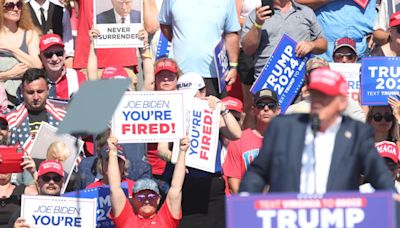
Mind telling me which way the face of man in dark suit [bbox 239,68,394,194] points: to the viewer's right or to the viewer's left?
to the viewer's left

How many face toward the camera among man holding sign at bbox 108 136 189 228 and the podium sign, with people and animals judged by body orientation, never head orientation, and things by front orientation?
2

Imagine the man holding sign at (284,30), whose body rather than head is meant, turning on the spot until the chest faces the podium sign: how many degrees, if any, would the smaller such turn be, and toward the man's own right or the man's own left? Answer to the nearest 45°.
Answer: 0° — they already face it

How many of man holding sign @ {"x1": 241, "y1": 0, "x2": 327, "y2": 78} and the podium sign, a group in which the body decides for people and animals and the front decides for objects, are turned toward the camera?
2

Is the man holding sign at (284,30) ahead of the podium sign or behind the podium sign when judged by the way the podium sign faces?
behind

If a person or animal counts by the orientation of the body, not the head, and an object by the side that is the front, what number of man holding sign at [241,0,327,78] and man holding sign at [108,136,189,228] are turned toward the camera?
2
